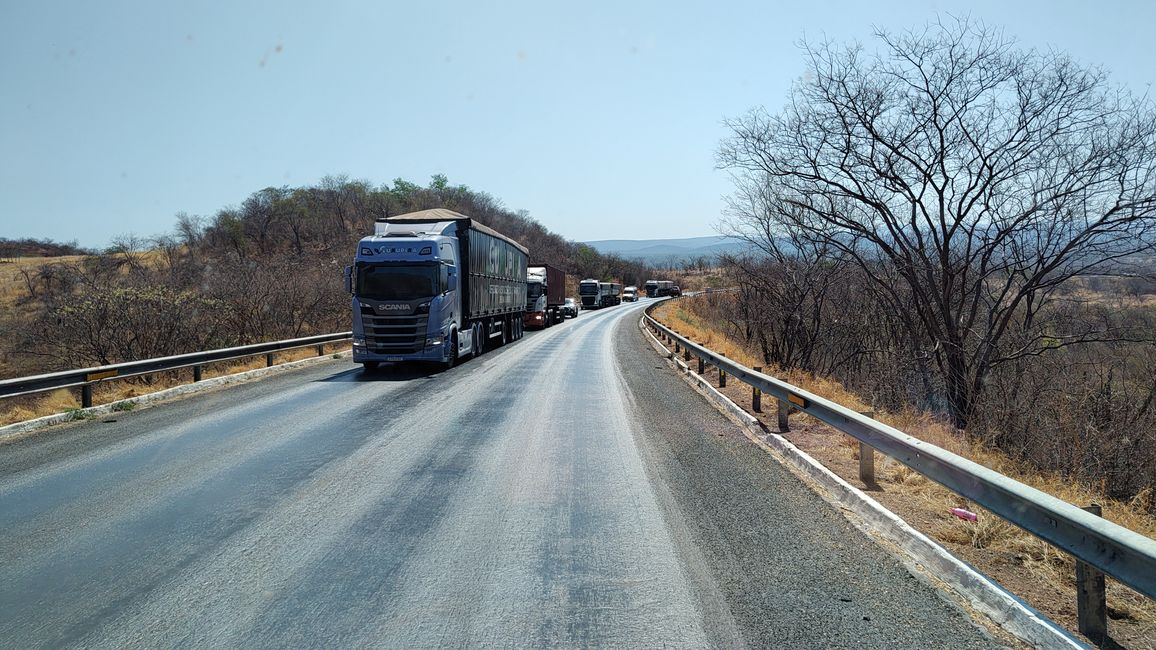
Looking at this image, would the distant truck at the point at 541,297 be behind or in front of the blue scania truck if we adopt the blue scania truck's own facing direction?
behind

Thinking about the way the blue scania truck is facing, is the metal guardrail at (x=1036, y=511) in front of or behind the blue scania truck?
in front

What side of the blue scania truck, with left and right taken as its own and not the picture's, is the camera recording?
front

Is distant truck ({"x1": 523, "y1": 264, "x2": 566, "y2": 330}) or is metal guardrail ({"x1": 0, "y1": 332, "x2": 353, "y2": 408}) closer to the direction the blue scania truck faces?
the metal guardrail

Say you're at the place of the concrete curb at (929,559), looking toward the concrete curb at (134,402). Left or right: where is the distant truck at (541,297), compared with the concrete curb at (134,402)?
right

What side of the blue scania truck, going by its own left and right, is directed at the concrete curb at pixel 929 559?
front
